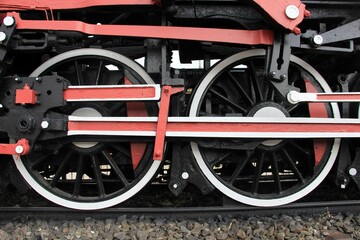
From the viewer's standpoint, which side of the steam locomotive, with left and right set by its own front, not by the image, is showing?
left
